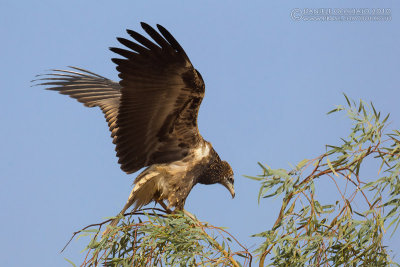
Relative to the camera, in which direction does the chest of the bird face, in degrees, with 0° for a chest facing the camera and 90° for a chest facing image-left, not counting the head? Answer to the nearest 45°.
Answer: approximately 270°
